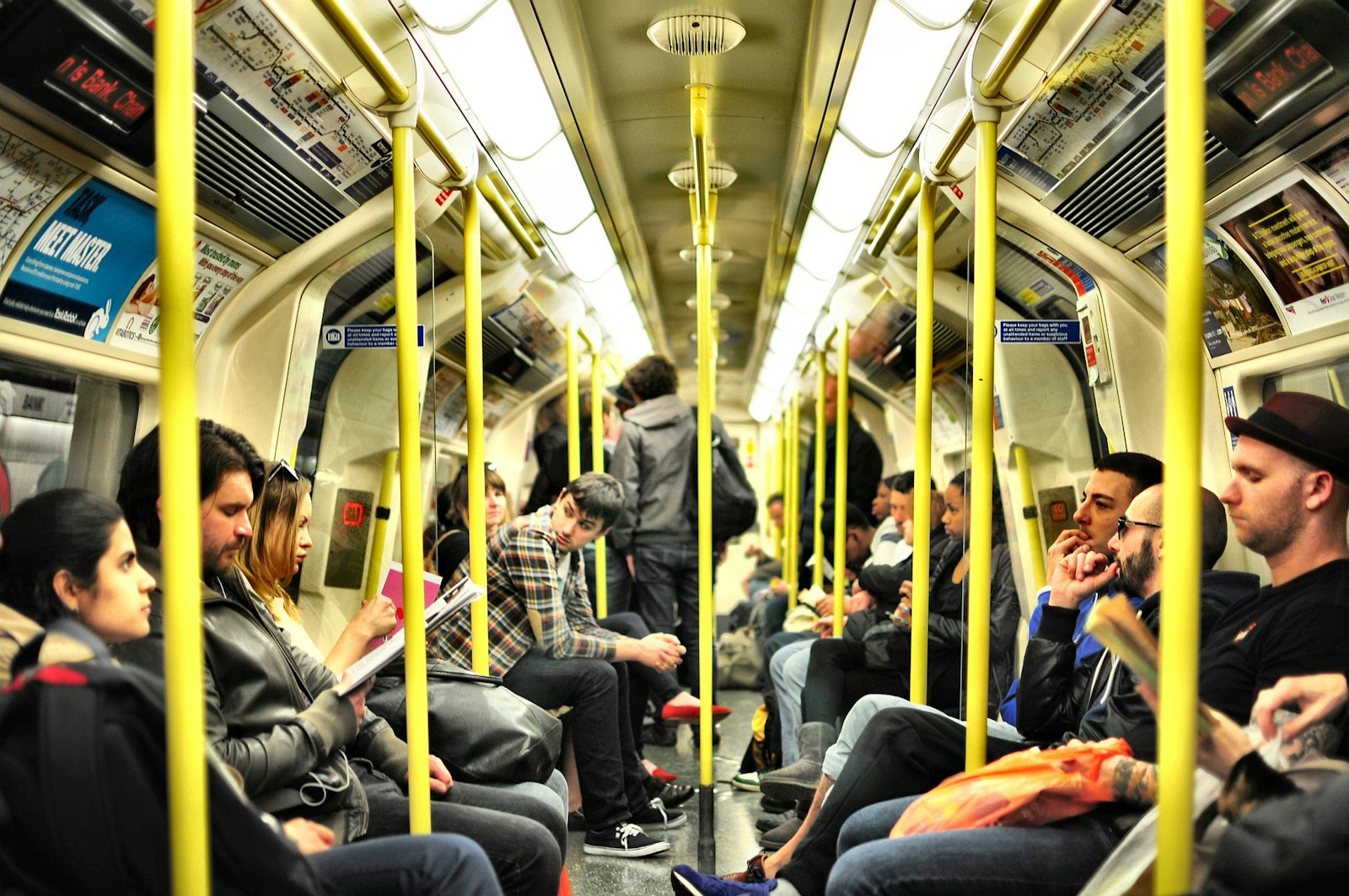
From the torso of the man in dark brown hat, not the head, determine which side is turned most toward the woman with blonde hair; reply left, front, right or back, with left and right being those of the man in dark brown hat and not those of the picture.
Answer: front

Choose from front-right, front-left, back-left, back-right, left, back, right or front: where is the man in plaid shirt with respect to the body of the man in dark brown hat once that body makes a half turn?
back-left

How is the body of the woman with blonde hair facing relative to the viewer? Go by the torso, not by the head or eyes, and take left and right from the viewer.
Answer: facing to the right of the viewer

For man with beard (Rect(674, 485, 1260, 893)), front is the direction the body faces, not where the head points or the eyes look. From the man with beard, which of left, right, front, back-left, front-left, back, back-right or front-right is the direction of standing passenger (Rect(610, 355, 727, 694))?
front-right

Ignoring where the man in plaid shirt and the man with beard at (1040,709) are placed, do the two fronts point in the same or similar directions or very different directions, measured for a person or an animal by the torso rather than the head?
very different directions

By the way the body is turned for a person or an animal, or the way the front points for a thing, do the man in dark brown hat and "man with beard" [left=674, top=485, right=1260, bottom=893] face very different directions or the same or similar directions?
same or similar directions

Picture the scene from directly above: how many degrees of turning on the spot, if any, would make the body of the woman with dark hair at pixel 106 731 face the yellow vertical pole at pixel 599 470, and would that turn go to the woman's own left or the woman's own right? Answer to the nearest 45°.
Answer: approximately 45° to the woman's own left

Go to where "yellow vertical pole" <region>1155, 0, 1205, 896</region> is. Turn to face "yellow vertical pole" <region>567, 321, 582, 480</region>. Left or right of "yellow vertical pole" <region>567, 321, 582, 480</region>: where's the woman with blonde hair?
left

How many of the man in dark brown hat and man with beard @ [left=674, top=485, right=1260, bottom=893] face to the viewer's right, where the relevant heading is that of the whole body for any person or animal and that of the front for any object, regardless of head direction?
0

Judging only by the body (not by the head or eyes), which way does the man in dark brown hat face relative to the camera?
to the viewer's left

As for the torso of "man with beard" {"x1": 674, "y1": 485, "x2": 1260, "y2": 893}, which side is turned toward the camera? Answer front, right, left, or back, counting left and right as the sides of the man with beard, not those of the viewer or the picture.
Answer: left

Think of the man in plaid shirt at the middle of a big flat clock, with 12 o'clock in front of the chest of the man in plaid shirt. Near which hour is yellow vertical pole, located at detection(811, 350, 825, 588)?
The yellow vertical pole is roughly at 10 o'clock from the man in plaid shirt.

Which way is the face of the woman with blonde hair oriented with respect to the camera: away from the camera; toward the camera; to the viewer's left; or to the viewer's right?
to the viewer's right

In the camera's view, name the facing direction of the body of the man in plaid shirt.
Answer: to the viewer's right

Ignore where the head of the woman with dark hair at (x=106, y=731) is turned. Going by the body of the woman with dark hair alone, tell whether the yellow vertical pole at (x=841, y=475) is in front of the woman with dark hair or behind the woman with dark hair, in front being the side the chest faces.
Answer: in front

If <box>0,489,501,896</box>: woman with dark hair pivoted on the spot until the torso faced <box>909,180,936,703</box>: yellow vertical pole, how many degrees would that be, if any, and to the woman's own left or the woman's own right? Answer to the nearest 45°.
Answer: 0° — they already face it

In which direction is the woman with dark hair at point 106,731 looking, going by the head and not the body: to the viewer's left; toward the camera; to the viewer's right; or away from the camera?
to the viewer's right

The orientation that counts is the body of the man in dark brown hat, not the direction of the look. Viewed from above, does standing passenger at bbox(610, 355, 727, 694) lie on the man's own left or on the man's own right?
on the man's own right
